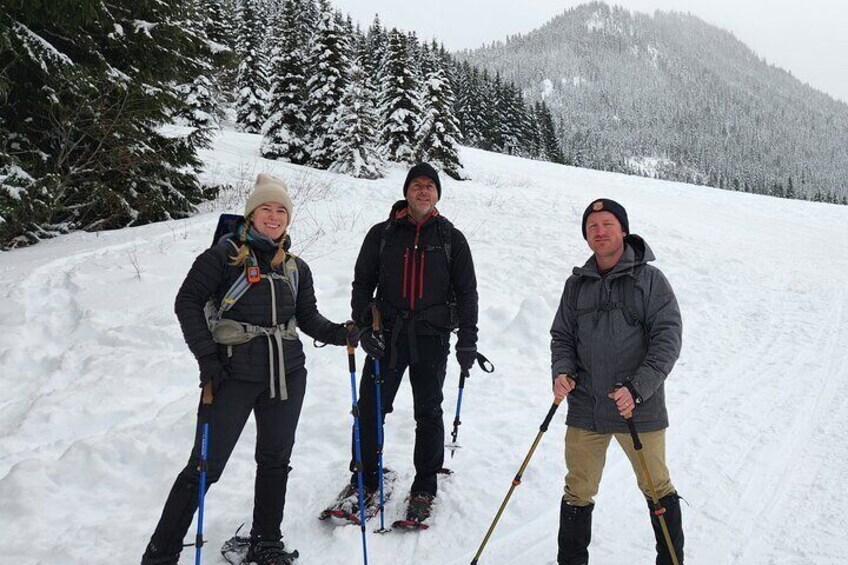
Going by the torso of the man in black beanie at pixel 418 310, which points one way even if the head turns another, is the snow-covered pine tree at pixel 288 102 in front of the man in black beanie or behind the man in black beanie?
behind

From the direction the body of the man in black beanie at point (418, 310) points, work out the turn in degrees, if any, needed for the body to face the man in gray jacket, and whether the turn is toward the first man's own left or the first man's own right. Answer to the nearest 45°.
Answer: approximately 45° to the first man's own left

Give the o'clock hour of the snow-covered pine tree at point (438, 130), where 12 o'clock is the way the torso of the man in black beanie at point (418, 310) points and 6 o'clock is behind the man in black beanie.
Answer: The snow-covered pine tree is roughly at 6 o'clock from the man in black beanie.

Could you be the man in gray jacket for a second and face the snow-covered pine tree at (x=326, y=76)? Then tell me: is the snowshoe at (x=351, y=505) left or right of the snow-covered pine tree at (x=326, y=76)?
left

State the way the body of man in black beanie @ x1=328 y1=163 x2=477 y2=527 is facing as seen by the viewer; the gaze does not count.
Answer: toward the camera

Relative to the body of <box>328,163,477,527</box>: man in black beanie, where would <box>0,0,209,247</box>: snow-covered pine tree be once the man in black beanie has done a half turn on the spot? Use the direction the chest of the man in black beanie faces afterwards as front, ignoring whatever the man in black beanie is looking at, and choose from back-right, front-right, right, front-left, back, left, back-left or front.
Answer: front-left

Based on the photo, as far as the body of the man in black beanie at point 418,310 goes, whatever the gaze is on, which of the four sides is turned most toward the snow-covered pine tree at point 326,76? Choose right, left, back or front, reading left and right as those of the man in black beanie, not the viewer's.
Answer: back

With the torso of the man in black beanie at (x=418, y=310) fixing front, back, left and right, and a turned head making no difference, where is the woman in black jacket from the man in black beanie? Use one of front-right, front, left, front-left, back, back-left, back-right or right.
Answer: front-right

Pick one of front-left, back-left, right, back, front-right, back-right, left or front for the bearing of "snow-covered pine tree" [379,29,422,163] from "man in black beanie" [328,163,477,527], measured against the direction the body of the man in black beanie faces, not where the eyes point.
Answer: back
